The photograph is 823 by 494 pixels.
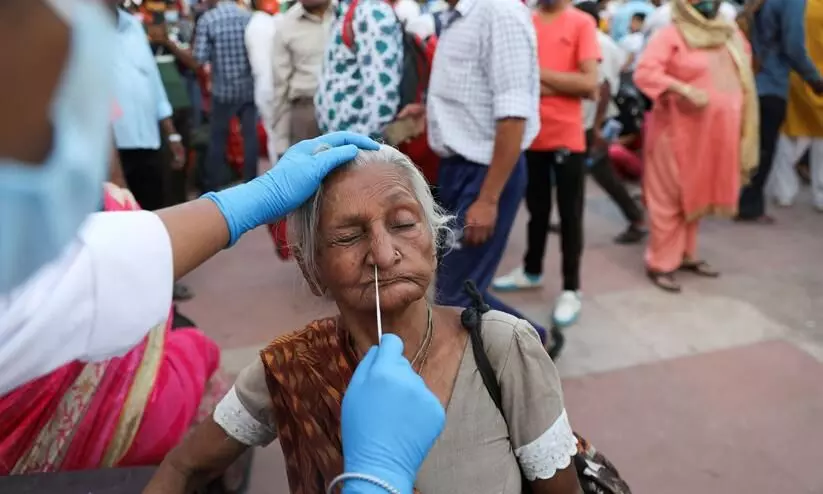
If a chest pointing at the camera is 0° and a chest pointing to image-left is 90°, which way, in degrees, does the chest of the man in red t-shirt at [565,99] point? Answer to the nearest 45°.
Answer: approximately 45°

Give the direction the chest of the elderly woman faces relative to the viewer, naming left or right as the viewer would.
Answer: facing the viewer

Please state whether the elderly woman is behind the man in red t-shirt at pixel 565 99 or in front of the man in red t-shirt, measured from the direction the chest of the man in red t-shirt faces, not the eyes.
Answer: in front

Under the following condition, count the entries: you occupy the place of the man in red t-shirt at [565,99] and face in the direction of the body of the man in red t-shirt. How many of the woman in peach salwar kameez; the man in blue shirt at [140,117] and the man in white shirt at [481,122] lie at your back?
1

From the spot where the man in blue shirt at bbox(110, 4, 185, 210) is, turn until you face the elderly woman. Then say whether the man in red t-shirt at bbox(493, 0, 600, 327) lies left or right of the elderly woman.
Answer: left

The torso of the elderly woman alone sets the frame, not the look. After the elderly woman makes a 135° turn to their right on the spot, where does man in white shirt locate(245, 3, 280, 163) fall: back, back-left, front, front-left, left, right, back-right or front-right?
front-right

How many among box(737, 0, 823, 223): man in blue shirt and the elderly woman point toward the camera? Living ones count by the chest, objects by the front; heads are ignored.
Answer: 1

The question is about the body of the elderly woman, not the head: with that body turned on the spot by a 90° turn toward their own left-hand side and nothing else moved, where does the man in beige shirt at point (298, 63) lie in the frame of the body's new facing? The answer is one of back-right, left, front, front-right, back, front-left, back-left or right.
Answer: left

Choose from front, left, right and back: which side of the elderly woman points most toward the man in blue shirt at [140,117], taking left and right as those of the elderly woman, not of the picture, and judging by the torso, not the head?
back

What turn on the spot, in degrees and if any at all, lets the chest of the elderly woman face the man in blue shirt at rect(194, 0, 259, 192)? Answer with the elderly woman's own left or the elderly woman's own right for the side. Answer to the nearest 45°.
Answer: approximately 180°
